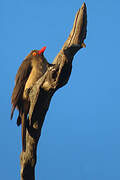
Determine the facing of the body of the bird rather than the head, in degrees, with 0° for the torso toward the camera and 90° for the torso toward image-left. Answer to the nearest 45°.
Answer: approximately 270°
